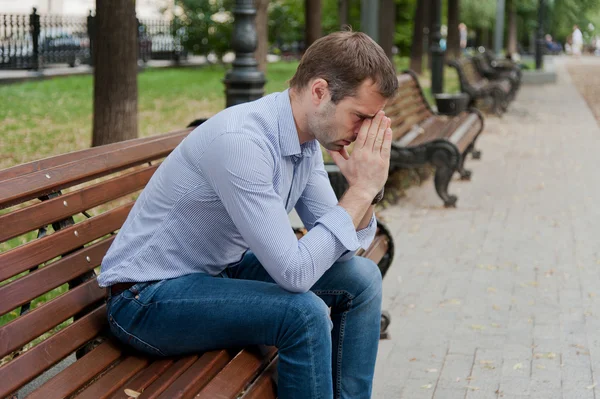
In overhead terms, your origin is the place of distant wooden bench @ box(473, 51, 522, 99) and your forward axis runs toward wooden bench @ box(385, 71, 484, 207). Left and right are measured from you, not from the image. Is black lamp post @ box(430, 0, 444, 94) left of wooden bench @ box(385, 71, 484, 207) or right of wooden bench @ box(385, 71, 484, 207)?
right

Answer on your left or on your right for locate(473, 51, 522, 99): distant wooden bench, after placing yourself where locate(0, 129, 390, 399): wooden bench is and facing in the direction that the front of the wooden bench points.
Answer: on your left

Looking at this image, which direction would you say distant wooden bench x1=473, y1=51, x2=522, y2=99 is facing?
to the viewer's right

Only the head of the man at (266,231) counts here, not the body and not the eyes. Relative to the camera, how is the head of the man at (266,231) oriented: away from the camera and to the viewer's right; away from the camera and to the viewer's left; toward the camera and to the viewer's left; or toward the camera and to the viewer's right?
toward the camera and to the viewer's right

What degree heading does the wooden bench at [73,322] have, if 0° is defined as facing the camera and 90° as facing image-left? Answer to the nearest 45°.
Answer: approximately 315°

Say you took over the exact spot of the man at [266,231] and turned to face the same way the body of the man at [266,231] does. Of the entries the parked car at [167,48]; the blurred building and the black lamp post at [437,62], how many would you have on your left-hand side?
3

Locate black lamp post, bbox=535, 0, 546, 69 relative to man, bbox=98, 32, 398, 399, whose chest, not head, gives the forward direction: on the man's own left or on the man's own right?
on the man's own left

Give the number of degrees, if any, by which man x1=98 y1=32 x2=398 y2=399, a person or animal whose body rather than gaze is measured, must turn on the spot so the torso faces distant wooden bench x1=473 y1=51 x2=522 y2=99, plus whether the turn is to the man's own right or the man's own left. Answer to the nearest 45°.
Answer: approximately 90° to the man's own left

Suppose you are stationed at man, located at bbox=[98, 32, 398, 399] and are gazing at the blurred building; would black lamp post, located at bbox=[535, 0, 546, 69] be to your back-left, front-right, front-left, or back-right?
front-right

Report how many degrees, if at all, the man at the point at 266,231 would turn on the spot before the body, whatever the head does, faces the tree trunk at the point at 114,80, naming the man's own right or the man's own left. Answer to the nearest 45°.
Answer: approximately 90° to the man's own left

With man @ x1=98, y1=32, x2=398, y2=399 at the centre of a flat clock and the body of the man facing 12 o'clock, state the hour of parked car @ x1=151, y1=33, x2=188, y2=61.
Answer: The parked car is roughly at 9 o'clock from the man.

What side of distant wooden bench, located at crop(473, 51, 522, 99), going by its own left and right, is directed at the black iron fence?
back

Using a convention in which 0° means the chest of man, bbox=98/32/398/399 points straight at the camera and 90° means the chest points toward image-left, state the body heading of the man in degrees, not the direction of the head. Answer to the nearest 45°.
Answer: approximately 270°

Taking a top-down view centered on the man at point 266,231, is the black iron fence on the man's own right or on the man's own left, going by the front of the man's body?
on the man's own left
